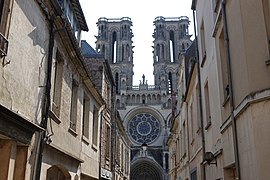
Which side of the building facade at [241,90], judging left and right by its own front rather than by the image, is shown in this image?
left

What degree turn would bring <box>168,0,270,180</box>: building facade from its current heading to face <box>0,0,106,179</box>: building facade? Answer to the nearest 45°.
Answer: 0° — it already faces it
